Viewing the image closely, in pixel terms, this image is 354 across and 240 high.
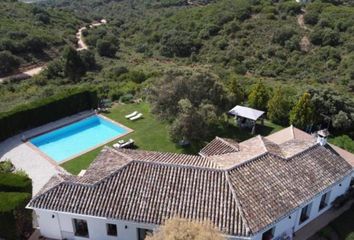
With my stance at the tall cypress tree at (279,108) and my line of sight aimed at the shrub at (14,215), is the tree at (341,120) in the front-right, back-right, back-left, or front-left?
back-left

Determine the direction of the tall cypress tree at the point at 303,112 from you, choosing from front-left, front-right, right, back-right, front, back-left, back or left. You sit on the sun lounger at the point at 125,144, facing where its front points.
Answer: back

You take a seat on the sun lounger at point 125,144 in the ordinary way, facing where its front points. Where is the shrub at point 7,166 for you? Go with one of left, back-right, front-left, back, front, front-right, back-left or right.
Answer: front

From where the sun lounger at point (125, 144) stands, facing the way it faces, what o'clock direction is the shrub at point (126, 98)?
The shrub is roughly at 3 o'clock from the sun lounger.

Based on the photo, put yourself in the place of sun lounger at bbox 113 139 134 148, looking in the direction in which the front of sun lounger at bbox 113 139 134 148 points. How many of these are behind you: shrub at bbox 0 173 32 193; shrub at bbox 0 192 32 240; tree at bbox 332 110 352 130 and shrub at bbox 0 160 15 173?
1

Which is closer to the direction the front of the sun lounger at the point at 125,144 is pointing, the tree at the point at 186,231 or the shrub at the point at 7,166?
the shrub

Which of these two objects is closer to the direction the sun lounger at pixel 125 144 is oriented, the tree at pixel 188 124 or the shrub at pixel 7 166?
the shrub

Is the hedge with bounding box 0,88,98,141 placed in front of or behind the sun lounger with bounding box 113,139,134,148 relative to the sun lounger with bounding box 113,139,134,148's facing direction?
in front

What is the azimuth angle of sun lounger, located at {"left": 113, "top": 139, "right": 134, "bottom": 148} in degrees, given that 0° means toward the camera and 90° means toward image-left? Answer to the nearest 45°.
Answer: approximately 90°

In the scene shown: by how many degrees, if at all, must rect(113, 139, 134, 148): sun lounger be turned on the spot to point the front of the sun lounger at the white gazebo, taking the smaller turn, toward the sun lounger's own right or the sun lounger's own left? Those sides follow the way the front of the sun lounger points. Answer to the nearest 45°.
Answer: approximately 180°

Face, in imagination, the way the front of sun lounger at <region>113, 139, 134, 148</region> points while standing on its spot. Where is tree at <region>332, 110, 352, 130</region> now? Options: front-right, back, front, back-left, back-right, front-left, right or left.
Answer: back

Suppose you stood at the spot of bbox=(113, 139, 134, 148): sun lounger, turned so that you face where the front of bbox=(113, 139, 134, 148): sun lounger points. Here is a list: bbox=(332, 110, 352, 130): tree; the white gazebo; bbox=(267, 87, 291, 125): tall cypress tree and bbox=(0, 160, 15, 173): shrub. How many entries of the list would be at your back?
3

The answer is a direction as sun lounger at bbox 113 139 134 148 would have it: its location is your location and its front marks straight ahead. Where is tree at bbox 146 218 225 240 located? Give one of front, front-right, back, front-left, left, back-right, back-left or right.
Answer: left

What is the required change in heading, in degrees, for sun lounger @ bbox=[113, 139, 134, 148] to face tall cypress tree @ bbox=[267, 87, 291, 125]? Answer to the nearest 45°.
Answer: approximately 180°

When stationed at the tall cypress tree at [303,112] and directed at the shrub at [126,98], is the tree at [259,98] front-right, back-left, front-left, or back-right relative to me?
front-right

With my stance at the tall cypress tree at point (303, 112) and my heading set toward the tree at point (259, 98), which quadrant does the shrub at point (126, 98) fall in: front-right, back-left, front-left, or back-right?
front-left

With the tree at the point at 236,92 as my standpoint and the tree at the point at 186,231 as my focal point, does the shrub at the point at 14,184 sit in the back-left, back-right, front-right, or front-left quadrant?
front-right

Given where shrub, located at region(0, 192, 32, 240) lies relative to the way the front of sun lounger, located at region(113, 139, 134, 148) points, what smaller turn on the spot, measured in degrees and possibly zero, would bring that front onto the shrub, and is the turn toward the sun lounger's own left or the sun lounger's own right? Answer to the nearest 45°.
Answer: approximately 45° to the sun lounger's own left
